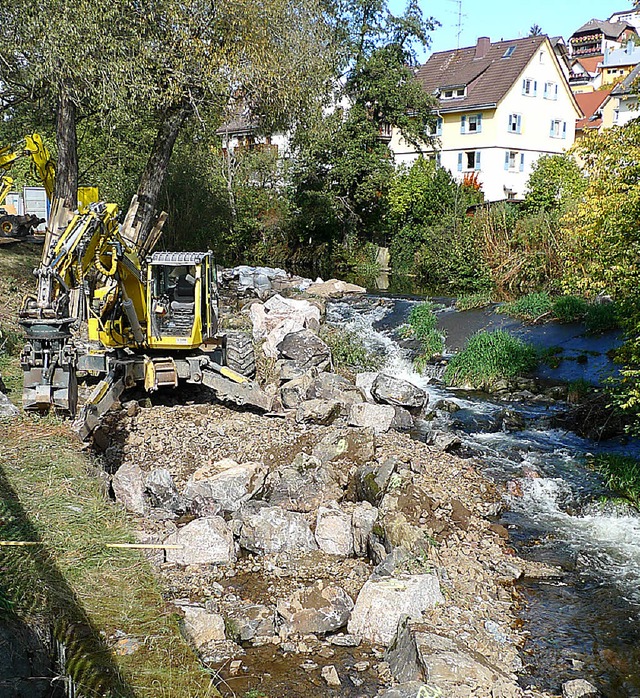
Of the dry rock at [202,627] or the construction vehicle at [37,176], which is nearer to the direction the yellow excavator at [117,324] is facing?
the dry rock

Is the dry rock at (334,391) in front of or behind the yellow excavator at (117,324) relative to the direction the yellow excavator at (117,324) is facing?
behind

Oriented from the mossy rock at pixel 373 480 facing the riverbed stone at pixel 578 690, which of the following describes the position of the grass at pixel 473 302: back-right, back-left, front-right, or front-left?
back-left

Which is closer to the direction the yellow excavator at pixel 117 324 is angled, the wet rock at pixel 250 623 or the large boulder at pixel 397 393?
the wet rock

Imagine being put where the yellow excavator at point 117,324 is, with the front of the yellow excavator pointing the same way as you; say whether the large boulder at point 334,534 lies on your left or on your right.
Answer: on your left

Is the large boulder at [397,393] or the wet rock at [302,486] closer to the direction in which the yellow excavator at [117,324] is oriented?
the wet rock

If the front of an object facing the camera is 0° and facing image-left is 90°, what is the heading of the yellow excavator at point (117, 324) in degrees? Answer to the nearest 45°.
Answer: approximately 45°

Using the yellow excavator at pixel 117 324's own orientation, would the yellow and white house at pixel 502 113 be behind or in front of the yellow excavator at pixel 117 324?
behind

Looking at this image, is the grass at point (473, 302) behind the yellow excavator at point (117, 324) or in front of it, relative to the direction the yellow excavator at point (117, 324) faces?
behind

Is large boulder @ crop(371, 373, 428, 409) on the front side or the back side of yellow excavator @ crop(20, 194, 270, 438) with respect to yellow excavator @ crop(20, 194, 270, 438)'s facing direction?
on the back side

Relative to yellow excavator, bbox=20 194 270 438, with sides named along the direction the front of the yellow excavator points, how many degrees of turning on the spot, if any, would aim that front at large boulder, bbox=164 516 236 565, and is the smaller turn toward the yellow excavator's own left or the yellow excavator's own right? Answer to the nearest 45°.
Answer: approximately 45° to the yellow excavator's own left
